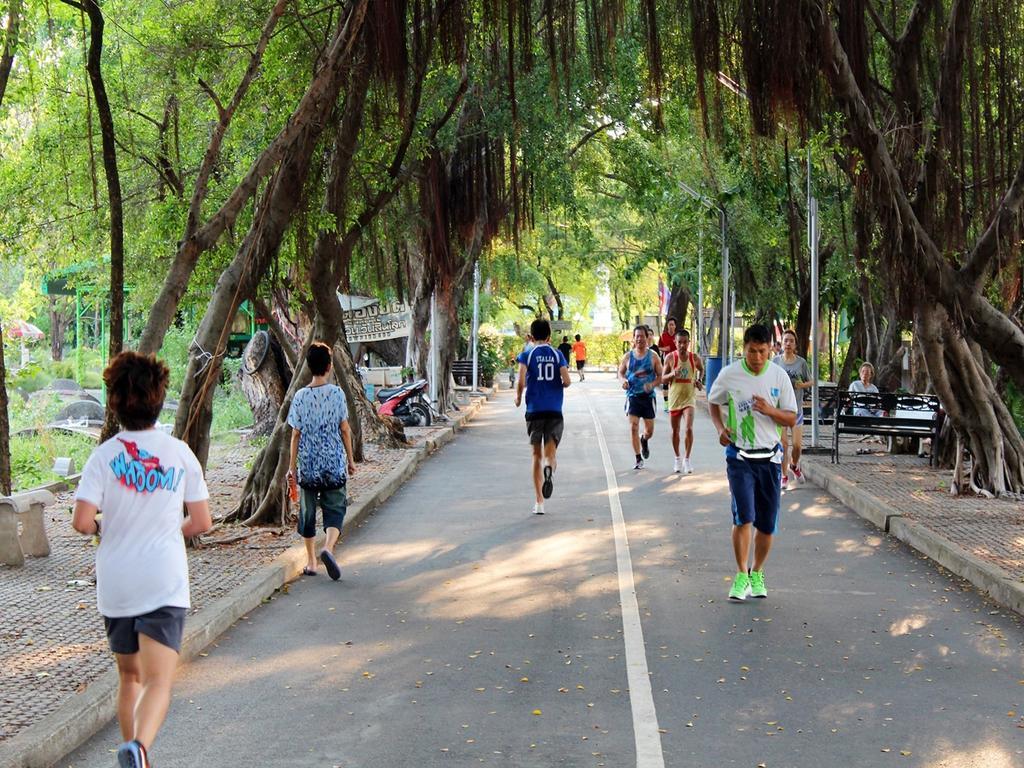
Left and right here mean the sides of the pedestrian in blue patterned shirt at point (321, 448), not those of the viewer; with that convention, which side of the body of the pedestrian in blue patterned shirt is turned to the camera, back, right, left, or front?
back

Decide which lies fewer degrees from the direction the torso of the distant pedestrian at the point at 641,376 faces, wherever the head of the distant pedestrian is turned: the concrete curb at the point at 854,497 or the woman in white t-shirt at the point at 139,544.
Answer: the woman in white t-shirt

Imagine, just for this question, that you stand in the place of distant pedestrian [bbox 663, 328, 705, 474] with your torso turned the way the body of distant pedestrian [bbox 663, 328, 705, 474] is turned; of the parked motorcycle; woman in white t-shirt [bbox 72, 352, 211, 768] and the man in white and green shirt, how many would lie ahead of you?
2

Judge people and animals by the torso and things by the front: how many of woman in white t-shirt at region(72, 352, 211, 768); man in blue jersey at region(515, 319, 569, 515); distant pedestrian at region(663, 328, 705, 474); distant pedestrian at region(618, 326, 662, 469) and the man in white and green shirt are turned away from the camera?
2

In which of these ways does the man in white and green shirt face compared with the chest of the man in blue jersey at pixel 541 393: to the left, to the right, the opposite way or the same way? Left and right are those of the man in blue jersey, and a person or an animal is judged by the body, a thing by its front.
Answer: the opposite way

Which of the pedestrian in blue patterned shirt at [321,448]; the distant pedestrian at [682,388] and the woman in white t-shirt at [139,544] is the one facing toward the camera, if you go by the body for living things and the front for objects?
the distant pedestrian at [682,388]

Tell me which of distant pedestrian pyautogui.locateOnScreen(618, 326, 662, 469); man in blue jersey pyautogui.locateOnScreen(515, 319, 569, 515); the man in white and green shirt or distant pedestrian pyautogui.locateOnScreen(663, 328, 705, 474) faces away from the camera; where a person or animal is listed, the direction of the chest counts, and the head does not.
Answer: the man in blue jersey

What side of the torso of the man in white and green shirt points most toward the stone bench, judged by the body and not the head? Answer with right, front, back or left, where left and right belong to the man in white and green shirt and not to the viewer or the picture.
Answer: right

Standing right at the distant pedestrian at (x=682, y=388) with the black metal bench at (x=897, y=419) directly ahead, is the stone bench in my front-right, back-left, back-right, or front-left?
back-right

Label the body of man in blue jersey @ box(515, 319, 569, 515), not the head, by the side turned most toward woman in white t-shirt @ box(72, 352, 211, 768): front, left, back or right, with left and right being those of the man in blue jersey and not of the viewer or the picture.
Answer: back

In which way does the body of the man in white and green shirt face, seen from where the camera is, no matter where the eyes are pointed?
toward the camera

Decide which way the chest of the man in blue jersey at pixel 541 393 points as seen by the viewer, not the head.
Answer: away from the camera

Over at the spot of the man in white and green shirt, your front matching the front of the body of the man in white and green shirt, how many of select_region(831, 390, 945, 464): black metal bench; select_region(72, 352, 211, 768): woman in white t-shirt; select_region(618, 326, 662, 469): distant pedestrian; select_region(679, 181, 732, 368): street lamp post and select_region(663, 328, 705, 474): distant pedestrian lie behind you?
4

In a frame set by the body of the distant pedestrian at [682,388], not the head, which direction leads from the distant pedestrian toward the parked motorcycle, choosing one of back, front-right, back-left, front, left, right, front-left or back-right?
back-right

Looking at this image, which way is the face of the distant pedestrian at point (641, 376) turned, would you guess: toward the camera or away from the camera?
toward the camera

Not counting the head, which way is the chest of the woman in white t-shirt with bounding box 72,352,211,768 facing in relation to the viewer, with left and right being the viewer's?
facing away from the viewer

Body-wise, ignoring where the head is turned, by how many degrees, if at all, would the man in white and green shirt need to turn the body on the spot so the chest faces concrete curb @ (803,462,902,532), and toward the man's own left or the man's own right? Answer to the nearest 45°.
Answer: approximately 180°

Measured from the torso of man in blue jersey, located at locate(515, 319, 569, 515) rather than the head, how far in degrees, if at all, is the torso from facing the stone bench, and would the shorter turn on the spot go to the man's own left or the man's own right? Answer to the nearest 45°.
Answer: approximately 135° to the man's own left
